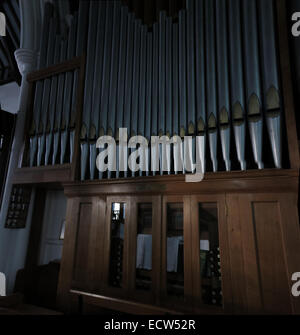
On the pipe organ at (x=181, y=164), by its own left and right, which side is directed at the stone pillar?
right

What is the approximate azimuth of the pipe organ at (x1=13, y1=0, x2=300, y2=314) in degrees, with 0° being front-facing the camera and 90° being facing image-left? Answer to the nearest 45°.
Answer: approximately 45°
